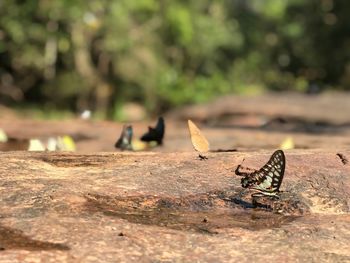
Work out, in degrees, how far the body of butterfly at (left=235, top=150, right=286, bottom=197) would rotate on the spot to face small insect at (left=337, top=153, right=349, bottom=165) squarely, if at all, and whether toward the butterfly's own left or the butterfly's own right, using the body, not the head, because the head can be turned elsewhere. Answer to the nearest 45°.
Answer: approximately 135° to the butterfly's own right

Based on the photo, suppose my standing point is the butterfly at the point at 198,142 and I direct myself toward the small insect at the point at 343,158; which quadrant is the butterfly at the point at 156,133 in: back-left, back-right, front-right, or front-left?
back-left

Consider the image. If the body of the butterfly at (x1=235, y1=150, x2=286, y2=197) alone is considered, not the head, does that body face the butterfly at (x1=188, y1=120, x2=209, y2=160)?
no

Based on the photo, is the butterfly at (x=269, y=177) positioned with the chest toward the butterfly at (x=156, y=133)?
no

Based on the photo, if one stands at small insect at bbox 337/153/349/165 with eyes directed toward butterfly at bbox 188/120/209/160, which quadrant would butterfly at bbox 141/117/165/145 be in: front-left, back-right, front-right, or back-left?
front-right

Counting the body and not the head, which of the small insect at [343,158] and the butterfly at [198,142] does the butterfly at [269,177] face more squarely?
the butterfly

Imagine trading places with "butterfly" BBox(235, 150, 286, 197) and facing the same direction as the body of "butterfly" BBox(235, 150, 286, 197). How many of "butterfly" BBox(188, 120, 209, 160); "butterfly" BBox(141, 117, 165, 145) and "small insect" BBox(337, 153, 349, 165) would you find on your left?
0

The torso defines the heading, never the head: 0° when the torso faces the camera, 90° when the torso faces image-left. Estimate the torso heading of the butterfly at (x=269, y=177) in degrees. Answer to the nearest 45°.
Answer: approximately 90°
